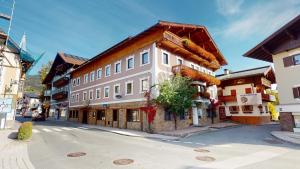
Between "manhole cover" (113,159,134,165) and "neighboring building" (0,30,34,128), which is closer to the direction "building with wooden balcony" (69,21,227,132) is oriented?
the manhole cover

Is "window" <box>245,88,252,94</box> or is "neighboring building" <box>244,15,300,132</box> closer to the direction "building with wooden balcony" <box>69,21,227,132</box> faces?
the neighboring building

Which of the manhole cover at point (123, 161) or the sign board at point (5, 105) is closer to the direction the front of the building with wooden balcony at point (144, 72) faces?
the manhole cover

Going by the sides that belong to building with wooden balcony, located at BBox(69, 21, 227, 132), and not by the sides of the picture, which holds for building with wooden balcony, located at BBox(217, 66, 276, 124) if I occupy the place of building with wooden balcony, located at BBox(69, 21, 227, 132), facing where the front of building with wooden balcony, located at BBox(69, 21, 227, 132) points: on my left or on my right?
on my left

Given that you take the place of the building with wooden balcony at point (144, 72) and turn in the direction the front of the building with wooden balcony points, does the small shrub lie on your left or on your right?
on your right

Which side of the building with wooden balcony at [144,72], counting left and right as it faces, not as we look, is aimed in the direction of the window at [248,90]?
left
